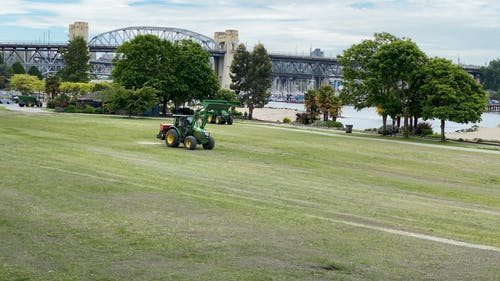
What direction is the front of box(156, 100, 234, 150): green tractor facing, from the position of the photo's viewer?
facing the viewer and to the right of the viewer
